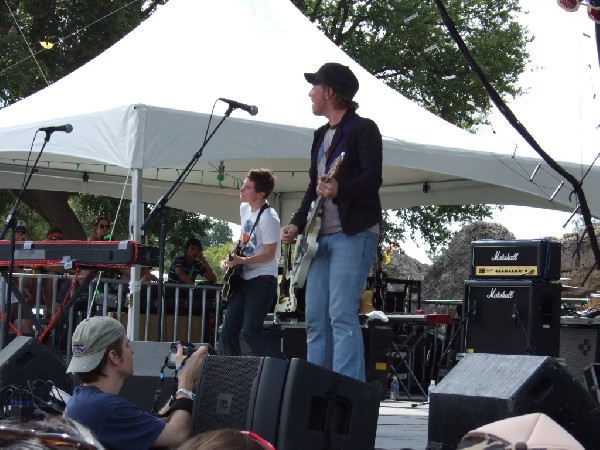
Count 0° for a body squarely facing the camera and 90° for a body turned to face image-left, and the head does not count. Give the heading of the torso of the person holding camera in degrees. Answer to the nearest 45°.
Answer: approximately 225°

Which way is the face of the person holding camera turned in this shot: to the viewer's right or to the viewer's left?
to the viewer's right

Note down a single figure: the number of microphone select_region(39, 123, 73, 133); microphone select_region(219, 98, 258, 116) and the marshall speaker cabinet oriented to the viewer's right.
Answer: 2

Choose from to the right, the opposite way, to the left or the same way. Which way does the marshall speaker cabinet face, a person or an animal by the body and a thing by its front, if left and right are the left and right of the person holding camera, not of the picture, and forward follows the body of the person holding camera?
the opposite way

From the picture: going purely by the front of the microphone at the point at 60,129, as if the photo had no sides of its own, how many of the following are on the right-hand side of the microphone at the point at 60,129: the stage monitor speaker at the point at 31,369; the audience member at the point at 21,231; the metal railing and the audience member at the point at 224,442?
2

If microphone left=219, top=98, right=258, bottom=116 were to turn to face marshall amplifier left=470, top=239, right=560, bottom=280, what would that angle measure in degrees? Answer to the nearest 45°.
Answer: approximately 45° to its left

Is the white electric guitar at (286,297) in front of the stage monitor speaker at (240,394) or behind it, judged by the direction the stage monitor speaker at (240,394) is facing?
behind

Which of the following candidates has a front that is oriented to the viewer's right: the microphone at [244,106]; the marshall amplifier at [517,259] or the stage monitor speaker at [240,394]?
the microphone

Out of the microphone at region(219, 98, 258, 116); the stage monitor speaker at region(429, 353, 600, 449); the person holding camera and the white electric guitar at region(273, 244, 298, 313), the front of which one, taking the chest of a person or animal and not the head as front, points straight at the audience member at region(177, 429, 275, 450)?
the white electric guitar

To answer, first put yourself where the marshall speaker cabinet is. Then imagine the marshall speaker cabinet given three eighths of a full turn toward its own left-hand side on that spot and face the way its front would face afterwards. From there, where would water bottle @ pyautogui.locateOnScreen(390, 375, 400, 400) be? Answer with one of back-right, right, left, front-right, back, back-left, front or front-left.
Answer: back-left

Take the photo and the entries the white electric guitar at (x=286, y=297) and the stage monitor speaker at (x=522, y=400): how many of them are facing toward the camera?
1

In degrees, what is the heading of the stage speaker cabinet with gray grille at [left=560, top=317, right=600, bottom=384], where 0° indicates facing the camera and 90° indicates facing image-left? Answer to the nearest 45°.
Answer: approximately 45°
